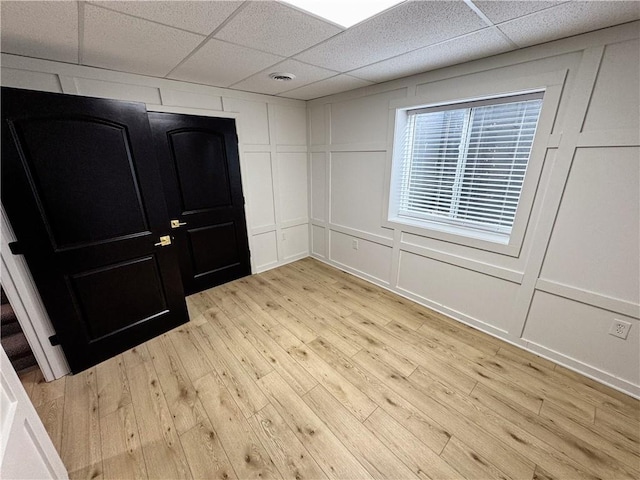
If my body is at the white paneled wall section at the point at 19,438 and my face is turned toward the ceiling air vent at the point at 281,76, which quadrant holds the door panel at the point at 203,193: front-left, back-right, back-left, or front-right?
front-left

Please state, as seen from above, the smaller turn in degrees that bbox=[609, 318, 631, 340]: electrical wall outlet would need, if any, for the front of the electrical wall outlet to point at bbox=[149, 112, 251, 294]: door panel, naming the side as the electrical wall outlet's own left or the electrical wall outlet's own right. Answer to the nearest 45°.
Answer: approximately 45° to the electrical wall outlet's own right

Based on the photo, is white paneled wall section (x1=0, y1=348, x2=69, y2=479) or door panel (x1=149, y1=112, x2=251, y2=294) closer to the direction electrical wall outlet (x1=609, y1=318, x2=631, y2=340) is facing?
the white paneled wall section

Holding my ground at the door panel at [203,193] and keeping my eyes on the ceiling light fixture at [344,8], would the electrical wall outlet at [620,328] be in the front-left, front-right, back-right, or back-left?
front-left

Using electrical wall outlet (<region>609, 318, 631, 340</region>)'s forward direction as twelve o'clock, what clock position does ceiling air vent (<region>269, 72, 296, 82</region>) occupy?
The ceiling air vent is roughly at 2 o'clock from the electrical wall outlet.

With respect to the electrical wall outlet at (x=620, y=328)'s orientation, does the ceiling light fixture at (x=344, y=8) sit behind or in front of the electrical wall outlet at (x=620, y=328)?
in front

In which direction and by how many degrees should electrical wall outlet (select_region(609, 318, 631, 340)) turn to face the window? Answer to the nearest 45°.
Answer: approximately 90° to its right

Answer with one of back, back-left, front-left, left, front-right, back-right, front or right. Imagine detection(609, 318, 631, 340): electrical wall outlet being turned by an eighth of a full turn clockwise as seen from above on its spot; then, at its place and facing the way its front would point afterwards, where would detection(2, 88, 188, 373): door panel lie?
front

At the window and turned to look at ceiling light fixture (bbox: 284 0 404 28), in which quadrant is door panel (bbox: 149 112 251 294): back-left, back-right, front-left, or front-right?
front-right

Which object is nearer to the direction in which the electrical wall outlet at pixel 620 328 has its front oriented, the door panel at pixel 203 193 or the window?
the door panel

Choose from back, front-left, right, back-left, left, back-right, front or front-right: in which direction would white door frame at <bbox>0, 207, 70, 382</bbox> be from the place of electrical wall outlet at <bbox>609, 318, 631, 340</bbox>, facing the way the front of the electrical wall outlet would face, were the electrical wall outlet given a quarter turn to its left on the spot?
back-right

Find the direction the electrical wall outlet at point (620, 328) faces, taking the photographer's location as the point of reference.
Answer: facing the viewer

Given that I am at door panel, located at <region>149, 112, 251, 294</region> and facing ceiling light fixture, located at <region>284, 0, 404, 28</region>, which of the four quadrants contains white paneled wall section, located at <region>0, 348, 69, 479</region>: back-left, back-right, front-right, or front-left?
front-right
